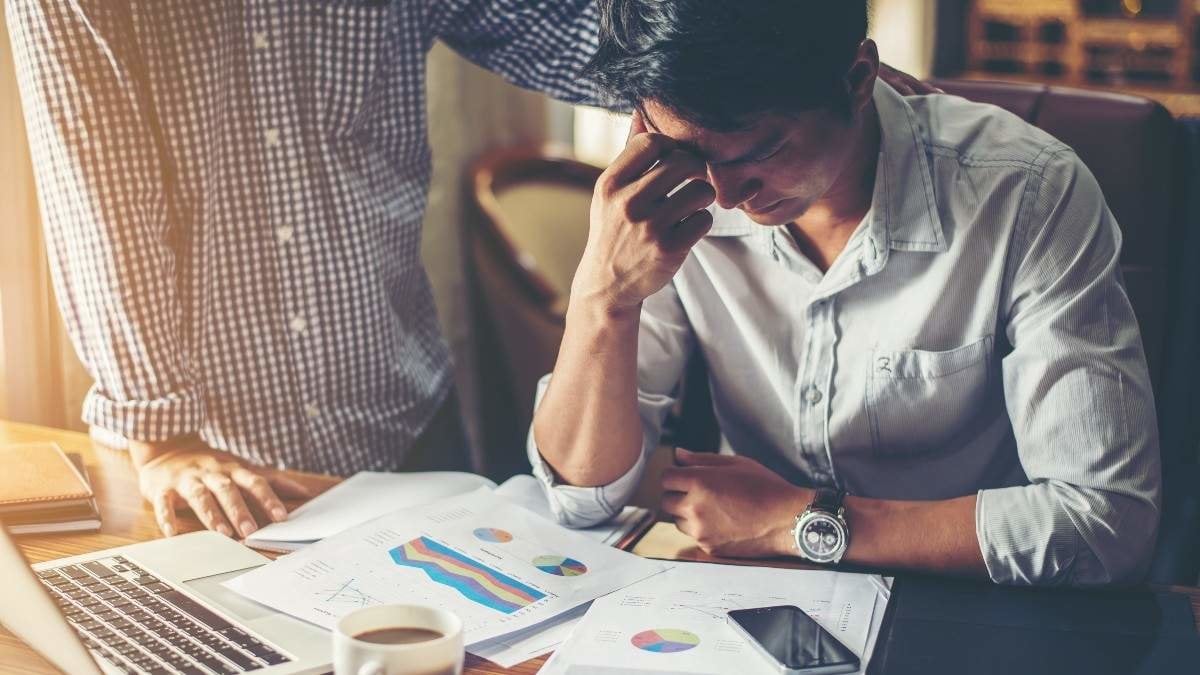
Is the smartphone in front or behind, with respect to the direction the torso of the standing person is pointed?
in front

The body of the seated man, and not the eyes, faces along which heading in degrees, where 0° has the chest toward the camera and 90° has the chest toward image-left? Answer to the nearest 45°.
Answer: approximately 45°

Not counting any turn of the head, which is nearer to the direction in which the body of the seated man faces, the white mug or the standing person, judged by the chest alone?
the white mug

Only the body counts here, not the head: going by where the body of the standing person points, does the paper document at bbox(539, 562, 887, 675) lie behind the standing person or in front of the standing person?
in front

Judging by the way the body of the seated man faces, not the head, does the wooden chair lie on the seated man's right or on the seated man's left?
on the seated man's right

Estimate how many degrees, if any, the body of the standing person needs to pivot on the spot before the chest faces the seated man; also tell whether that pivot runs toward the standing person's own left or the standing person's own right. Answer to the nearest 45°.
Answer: approximately 45° to the standing person's own left
